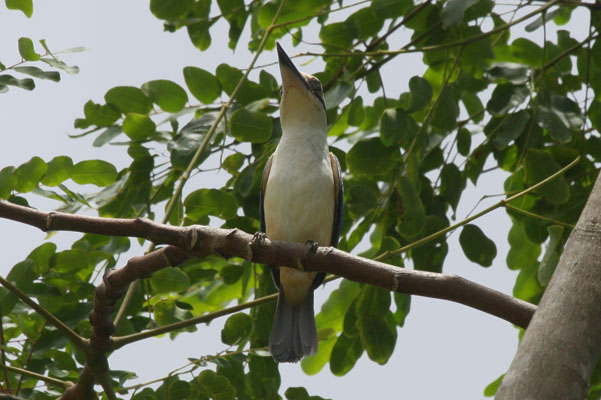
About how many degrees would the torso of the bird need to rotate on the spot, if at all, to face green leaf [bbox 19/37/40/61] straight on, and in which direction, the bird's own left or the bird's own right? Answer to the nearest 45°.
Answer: approximately 45° to the bird's own right

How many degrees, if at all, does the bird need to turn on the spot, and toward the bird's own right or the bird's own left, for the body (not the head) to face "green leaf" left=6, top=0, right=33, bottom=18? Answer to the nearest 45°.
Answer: approximately 45° to the bird's own right

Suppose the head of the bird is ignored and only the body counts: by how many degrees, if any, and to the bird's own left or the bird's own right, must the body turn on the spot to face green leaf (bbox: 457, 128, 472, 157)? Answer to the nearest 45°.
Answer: approximately 90° to the bird's own left

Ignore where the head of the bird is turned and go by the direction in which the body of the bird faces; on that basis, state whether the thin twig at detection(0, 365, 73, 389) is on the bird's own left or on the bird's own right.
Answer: on the bird's own right

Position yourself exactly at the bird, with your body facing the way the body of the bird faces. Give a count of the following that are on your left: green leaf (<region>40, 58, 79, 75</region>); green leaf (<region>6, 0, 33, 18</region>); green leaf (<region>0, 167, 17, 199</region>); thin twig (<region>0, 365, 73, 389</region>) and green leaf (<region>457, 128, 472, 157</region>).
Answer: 1

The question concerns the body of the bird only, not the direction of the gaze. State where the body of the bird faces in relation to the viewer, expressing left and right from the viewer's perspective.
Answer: facing the viewer
